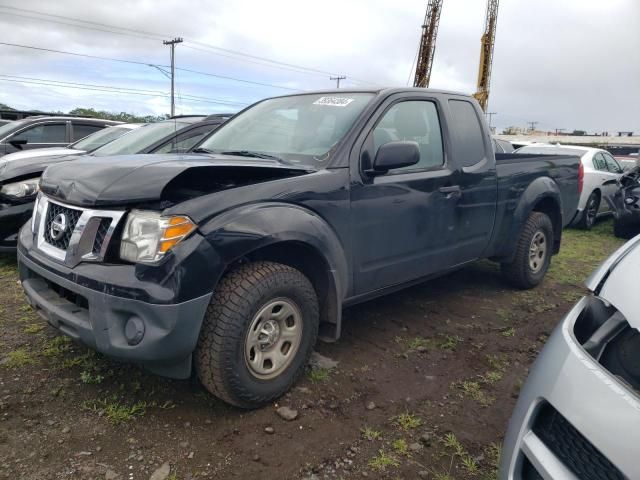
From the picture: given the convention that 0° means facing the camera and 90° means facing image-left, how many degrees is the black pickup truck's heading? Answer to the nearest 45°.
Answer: approximately 45°

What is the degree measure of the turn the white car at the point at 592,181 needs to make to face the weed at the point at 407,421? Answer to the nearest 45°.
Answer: approximately 135° to its right

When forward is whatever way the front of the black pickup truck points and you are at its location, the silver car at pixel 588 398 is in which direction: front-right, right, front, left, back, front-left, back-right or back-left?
left

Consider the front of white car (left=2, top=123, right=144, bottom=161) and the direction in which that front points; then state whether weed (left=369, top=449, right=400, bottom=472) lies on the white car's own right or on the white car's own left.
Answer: on the white car's own left

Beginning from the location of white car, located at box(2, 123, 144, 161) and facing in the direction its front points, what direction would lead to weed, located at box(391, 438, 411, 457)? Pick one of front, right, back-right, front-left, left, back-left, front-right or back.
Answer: front-left

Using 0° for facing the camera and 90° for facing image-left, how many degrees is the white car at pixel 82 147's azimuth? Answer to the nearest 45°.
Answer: approximately 45°

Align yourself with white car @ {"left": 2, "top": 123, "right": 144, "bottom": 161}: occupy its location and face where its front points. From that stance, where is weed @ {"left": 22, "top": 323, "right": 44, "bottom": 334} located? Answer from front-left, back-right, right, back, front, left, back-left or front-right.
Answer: front-left

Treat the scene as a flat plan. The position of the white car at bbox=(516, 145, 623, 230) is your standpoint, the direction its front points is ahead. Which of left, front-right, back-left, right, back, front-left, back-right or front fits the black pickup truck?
back-right

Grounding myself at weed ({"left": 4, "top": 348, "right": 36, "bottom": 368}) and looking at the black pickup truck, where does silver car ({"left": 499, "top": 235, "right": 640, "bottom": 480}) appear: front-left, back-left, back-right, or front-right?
front-right

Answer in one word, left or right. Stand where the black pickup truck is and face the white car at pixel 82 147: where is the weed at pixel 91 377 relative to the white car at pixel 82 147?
left

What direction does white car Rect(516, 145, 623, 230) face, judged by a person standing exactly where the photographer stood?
facing away from the viewer and to the right of the viewer

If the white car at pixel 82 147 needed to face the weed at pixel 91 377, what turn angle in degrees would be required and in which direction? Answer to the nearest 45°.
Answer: approximately 45° to its left

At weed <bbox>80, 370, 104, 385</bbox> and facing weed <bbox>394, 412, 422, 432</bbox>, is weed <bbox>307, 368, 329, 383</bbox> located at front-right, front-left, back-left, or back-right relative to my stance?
front-left

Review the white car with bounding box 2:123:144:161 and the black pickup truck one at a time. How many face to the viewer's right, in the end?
0

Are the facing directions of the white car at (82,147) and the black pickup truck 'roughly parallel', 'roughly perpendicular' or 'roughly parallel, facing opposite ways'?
roughly parallel

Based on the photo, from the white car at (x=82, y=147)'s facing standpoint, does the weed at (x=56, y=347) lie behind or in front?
in front
